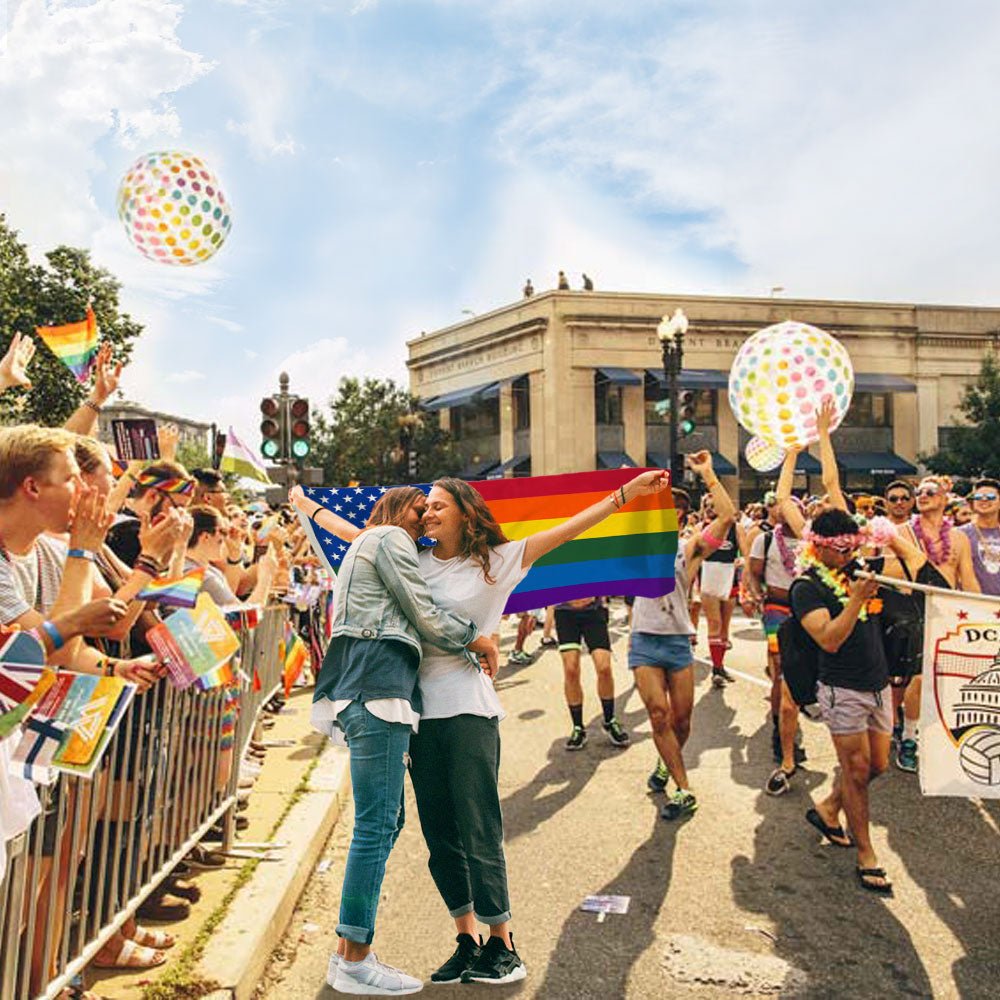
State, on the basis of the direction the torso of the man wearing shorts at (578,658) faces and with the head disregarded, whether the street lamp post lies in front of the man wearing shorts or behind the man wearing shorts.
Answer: behind

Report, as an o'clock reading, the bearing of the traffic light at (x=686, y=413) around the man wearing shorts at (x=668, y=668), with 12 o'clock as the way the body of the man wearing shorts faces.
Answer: The traffic light is roughly at 6 o'clock from the man wearing shorts.

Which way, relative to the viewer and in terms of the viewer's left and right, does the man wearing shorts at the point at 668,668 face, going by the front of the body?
facing the viewer

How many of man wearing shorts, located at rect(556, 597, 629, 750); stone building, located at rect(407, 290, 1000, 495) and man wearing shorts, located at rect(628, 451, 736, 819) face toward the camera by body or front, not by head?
3

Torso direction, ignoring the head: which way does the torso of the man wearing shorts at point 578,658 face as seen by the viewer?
toward the camera

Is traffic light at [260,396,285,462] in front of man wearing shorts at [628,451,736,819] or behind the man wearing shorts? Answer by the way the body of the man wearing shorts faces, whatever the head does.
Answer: behind

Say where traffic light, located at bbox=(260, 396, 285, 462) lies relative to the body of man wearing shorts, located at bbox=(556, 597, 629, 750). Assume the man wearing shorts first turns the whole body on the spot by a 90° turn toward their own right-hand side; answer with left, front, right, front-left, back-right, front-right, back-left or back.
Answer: front-right

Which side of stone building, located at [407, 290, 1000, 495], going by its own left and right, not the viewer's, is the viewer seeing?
front

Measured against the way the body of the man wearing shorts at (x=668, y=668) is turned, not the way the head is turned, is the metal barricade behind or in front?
in front

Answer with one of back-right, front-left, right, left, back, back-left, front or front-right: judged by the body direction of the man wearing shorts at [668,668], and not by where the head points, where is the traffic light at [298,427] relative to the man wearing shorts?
back-right

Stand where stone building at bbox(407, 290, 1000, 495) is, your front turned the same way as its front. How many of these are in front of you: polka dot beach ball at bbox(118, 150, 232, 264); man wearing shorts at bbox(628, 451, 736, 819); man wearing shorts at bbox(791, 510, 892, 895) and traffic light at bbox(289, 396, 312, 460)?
4

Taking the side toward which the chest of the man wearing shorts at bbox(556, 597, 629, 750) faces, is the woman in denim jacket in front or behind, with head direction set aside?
in front
